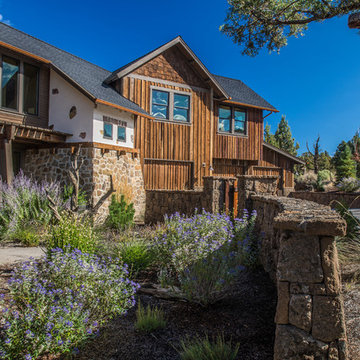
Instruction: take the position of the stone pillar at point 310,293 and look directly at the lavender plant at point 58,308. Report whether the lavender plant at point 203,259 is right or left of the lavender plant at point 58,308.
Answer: right

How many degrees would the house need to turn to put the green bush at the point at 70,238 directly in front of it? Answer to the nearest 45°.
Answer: approximately 45° to its right

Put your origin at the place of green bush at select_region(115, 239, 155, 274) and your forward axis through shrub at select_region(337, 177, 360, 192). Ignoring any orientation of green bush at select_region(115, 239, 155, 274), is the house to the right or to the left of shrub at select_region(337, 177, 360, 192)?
left

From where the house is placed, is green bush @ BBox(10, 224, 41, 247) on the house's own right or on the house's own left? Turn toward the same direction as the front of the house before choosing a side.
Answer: on the house's own right

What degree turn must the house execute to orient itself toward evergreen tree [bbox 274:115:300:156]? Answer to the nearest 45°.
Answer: approximately 90° to its left

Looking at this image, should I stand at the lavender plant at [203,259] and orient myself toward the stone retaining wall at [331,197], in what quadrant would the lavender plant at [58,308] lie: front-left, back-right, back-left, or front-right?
back-left

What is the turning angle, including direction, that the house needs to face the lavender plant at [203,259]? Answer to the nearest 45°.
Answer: approximately 45° to its right

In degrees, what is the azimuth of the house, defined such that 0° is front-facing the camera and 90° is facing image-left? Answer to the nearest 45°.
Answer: approximately 315°
